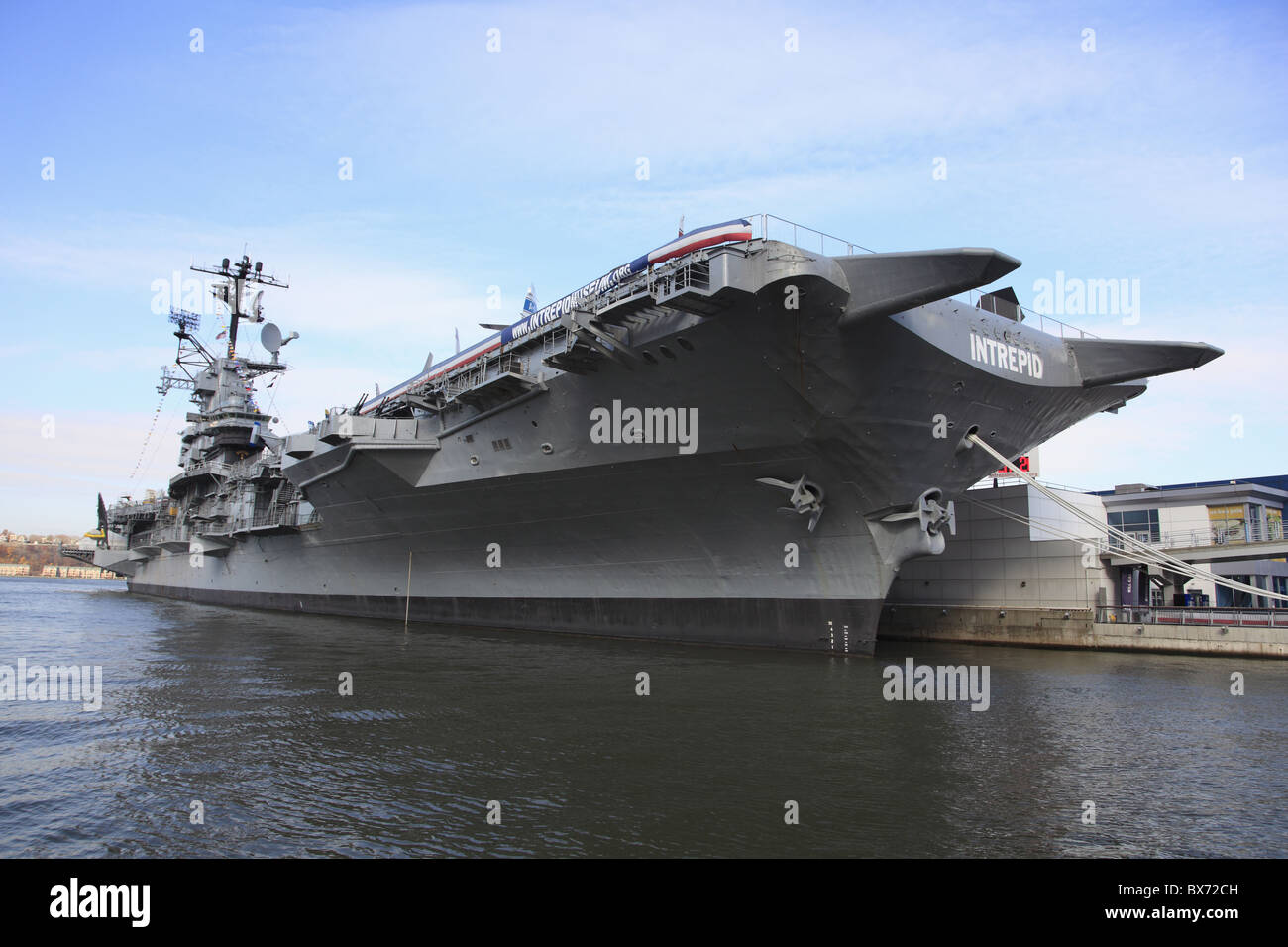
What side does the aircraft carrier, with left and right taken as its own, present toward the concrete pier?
front
